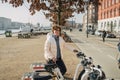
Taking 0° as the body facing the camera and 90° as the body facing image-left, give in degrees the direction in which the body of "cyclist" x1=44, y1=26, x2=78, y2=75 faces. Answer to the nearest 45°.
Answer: approximately 315°
